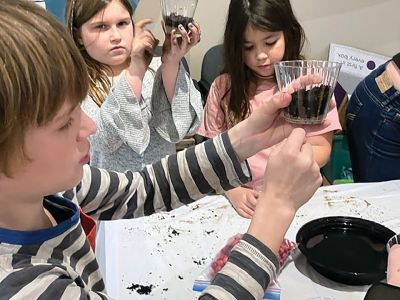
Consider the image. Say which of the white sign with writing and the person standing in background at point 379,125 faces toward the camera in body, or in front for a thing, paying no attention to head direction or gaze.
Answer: the white sign with writing

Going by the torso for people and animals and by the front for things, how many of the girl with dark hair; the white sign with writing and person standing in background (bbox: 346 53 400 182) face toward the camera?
2

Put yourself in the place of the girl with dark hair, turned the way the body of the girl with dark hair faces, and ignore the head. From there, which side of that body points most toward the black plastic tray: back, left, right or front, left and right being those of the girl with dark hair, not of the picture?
front

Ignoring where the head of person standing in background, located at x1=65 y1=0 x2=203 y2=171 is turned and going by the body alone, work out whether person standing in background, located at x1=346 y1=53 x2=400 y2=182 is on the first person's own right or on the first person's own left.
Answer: on the first person's own left

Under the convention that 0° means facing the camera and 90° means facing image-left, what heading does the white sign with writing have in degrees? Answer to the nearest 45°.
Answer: approximately 0°

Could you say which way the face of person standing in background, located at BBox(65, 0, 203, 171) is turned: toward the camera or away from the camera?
toward the camera

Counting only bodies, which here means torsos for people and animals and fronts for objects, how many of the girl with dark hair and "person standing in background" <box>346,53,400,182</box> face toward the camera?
1

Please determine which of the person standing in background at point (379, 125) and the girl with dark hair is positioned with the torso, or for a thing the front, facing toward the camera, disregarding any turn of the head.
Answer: the girl with dark hair

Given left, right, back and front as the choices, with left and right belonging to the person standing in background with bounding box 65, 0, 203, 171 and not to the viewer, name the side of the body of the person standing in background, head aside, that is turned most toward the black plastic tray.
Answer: front

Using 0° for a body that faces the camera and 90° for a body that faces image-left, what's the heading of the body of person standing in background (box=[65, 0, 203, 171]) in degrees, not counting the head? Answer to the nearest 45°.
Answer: approximately 315°

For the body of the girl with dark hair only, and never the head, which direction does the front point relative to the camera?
toward the camera
